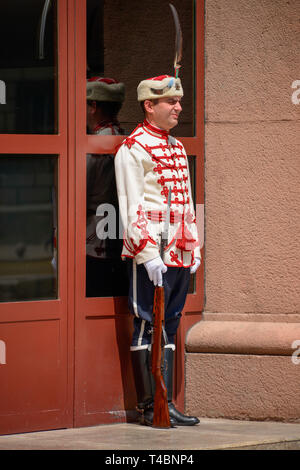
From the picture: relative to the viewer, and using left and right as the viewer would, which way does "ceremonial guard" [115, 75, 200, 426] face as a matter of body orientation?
facing the viewer and to the right of the viewer
